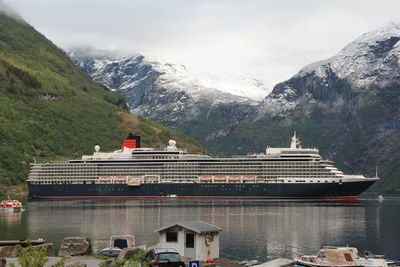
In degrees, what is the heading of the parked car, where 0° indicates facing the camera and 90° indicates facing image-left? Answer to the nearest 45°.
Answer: approximately 135°
